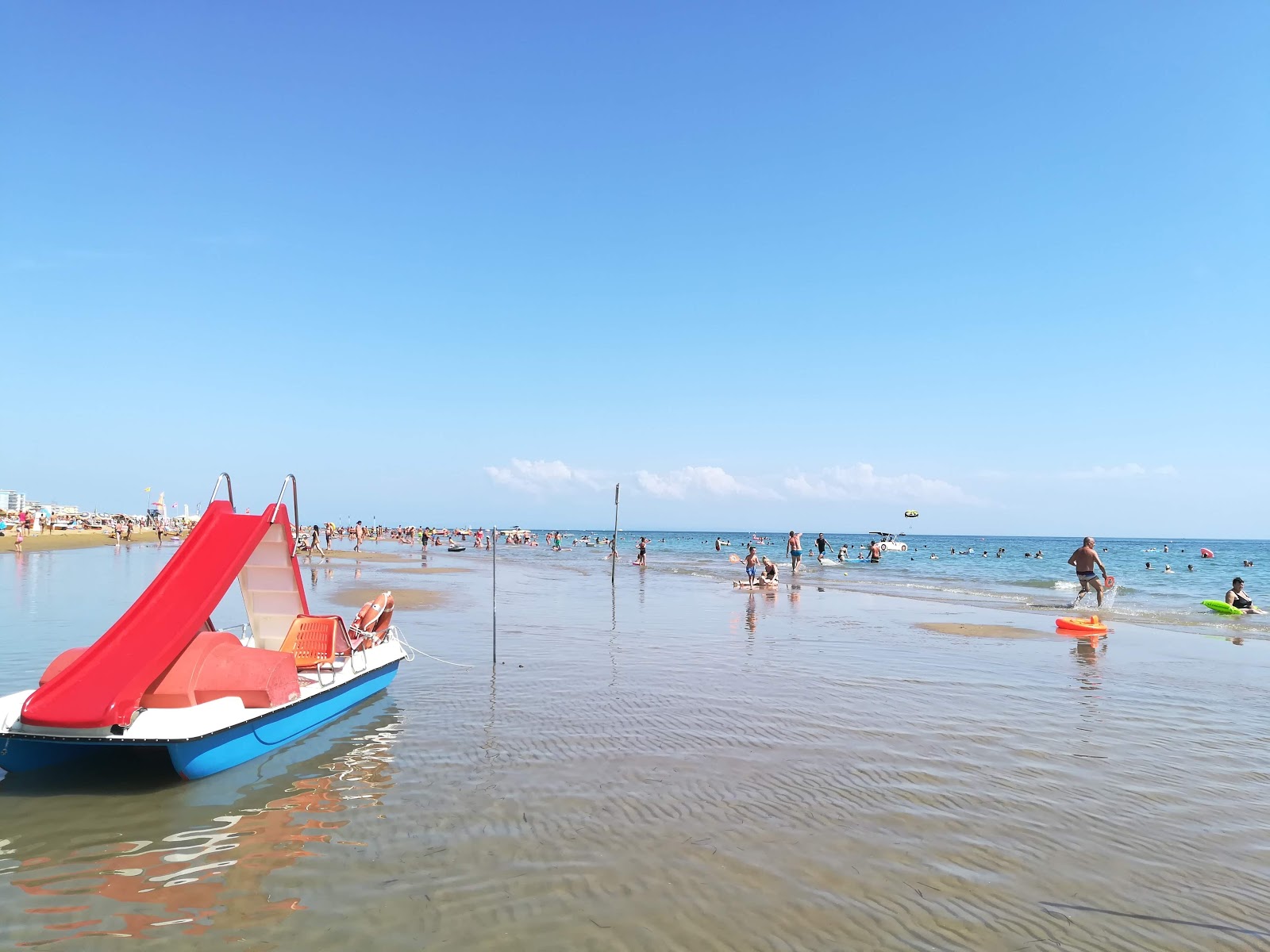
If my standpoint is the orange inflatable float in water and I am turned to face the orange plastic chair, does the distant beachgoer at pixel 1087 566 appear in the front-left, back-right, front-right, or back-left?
back-right

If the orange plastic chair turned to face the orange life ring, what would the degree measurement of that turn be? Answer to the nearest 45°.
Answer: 0° — it already faces it

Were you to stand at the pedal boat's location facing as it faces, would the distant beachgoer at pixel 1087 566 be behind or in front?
in front

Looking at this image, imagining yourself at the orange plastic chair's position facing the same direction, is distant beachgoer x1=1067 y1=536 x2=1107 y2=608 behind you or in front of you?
in front

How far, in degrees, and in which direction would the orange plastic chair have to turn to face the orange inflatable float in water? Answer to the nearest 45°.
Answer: approximately 45° to its right

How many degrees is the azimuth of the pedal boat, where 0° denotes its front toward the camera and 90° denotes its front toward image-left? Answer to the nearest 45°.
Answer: approximately 225°

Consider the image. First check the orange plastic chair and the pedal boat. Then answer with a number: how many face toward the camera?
0
